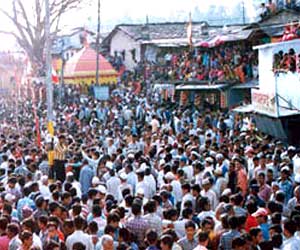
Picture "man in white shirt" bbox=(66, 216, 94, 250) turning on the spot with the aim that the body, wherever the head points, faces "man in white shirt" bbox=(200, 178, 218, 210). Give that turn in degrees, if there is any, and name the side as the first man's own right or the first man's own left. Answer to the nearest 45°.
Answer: approximately 45° to the first man's own right

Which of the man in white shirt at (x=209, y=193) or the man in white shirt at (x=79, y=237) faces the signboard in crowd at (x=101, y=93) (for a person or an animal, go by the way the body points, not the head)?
the man in white shirt at (x=79, y=237)

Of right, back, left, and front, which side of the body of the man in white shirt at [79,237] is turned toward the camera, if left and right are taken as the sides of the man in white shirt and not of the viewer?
back

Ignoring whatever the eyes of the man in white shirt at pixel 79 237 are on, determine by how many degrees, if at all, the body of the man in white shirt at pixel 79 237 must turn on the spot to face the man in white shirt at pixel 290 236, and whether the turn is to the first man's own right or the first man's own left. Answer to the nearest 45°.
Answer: approximately 90° to the first man's own right
